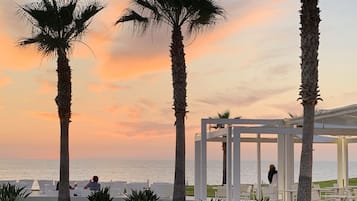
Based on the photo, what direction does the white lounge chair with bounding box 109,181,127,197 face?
away from the camera

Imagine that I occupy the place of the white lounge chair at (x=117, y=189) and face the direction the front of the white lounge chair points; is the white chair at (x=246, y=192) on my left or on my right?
on my right

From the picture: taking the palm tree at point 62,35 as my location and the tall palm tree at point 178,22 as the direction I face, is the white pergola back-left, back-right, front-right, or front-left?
front-left

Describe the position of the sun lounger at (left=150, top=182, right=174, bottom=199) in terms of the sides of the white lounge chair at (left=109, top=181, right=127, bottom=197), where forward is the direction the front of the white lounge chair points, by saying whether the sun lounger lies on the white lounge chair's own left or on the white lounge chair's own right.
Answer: on the white lounge chair's own right

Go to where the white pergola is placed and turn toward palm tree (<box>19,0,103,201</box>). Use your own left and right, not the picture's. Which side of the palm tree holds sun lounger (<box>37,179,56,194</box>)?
right

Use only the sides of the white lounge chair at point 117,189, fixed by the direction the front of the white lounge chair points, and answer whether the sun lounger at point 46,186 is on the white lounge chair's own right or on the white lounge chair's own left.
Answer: on the white lounge chair's own left
